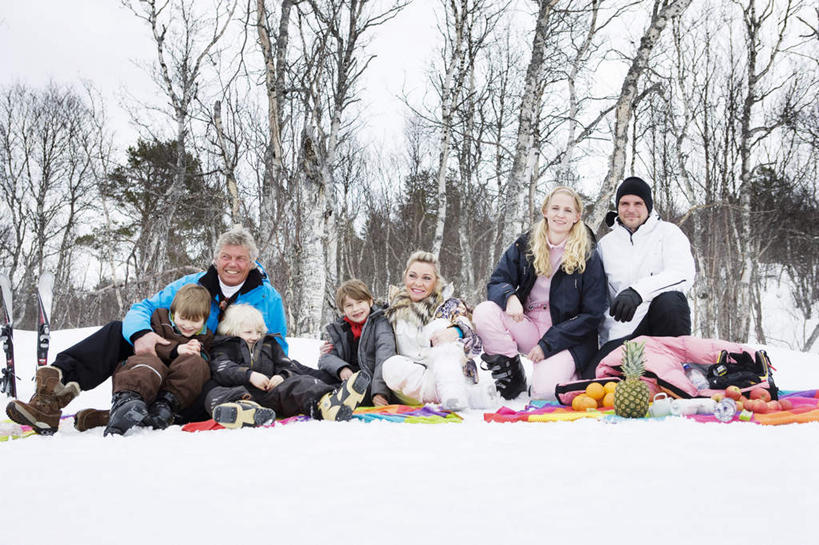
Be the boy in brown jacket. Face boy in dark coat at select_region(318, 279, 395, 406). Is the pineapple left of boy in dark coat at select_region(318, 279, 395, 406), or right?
right

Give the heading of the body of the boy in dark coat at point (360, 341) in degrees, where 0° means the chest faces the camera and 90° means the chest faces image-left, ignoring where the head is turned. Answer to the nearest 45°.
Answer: approximately 0°

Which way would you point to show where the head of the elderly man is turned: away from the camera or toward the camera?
toward the camera

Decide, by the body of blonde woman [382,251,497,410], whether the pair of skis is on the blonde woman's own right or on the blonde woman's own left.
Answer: on the blonde woman's own right

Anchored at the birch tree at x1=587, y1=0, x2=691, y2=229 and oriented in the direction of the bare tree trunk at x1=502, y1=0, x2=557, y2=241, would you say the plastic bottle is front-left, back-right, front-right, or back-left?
back-left

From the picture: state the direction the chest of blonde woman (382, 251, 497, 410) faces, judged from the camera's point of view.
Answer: toward the camera

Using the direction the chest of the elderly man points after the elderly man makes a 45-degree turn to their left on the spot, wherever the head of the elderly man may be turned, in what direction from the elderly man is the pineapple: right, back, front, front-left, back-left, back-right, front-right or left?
front-left

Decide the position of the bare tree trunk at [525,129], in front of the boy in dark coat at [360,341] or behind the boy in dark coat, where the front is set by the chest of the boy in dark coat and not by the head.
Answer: behind

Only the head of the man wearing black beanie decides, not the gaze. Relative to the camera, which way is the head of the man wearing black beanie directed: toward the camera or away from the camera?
toward the camera

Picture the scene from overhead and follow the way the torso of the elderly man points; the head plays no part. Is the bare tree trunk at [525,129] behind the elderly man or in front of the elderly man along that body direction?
behind

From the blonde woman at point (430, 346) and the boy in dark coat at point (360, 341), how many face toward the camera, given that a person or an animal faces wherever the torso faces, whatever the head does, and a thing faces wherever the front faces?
2

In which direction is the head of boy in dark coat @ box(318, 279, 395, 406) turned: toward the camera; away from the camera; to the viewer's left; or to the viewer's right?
toward the camera

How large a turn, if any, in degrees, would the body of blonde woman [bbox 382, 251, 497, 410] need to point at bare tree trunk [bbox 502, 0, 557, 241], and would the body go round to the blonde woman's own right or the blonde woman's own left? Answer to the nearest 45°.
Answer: approximately 180°

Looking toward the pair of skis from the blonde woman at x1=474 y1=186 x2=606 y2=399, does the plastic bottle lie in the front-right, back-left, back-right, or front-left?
back-left

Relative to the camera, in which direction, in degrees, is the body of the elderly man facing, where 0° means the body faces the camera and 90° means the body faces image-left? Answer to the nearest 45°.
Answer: approximately 45°

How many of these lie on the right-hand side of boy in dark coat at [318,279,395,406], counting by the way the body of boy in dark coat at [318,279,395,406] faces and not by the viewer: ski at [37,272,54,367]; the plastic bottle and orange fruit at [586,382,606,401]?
1

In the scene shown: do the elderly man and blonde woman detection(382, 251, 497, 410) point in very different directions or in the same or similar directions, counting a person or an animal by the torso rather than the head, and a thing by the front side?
same or similar directions

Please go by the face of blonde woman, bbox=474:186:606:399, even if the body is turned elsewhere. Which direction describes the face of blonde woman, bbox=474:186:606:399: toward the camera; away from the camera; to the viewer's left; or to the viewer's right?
toward the camera

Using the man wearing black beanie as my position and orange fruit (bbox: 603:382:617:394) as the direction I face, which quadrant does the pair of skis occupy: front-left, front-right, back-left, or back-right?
front-right
